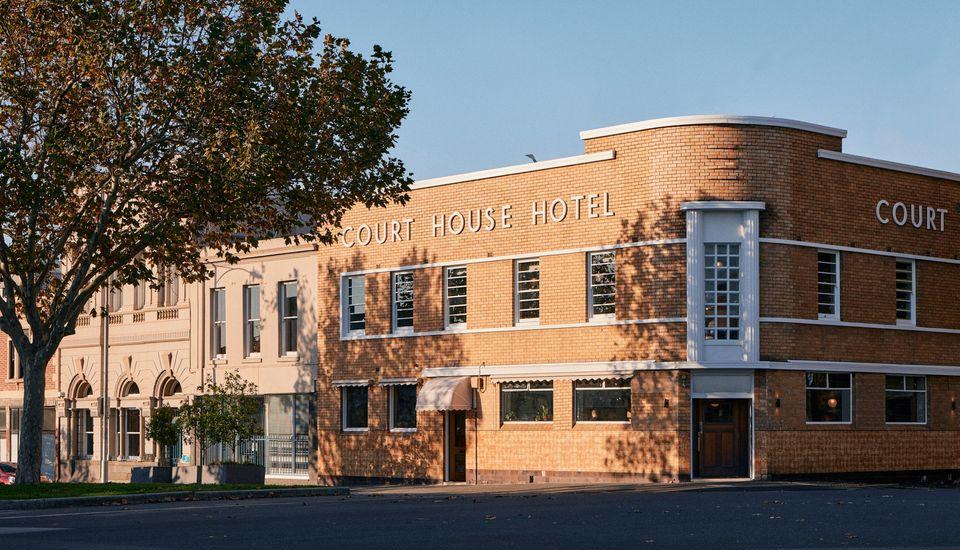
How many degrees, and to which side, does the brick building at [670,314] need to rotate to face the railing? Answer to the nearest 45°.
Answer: approximately 135° to its right

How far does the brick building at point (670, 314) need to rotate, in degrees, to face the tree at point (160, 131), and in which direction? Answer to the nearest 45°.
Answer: approximately 45° to its right

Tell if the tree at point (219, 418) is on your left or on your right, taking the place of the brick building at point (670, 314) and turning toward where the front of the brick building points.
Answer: on your right

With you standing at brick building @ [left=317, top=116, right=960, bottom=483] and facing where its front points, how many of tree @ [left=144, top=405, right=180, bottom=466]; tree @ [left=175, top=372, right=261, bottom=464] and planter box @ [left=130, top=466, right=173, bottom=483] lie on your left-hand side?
0

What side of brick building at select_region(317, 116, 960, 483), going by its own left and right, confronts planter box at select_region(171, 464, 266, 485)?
right

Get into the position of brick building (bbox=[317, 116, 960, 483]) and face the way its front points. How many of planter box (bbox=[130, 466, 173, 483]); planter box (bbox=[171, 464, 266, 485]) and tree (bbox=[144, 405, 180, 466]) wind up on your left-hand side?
0

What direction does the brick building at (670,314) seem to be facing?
toward the camera

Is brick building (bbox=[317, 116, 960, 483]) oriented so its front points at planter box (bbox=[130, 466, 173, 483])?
no
